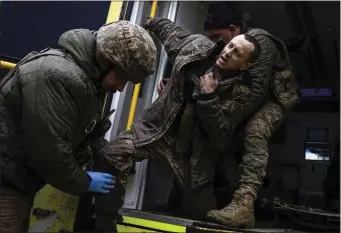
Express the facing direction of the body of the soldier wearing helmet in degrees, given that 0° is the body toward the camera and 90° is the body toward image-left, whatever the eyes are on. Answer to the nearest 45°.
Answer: approximately 270°
